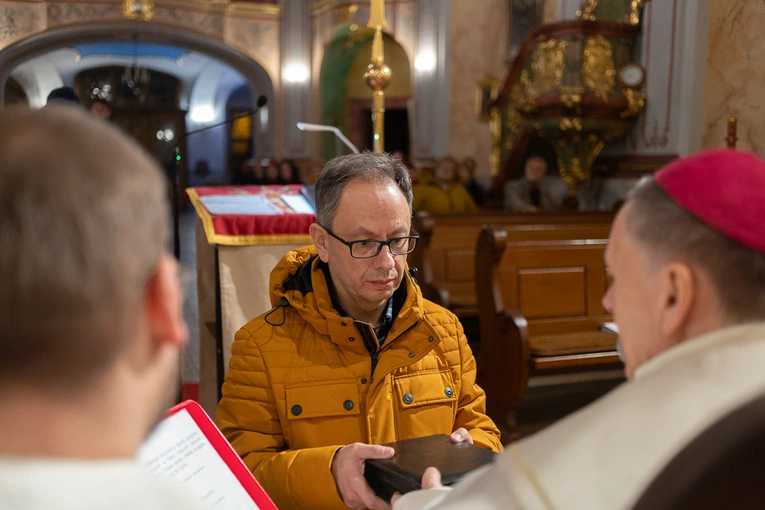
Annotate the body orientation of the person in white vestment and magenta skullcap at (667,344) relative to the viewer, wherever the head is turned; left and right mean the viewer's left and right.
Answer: facing away from the viewer and to the left of the viewer

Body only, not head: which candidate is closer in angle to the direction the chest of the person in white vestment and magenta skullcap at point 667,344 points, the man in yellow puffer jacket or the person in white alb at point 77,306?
the man in yellow puffer jacket

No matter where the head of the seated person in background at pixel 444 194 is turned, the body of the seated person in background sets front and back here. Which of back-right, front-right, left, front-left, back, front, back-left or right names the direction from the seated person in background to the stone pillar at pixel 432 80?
back

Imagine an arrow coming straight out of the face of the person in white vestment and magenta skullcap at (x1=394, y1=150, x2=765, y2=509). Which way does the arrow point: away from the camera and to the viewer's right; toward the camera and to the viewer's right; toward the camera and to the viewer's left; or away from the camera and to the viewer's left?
away from the camera and to the viewer's left

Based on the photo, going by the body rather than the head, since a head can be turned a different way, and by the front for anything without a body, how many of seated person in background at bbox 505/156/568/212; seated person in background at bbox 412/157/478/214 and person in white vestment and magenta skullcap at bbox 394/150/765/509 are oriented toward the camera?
2

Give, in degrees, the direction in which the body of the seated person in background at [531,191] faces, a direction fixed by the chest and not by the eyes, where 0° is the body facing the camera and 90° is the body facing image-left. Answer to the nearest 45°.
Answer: approximately 0°

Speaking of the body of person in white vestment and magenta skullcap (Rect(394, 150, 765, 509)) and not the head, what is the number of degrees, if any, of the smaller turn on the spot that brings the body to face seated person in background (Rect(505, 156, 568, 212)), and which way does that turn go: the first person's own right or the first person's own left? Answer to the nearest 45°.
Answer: approximately 45° to the first person's own right

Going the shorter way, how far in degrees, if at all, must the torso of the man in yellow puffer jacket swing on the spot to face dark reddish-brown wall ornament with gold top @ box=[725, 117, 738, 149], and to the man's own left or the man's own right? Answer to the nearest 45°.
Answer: approximately 90° to the man's own left

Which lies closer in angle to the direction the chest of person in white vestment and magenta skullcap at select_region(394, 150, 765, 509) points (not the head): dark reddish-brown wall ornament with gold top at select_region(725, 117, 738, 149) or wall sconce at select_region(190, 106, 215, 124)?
the wall sconce

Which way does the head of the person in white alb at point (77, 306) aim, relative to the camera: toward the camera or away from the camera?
away from the camera

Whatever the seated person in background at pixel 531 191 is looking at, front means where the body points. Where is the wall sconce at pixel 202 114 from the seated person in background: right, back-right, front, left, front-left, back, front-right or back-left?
back-right

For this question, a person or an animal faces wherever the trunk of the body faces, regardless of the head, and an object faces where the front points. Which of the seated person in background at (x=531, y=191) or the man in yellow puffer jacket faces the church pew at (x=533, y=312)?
the seated person in background

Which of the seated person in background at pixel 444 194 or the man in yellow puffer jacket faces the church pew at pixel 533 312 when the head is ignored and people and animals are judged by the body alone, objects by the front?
the seated person in background
